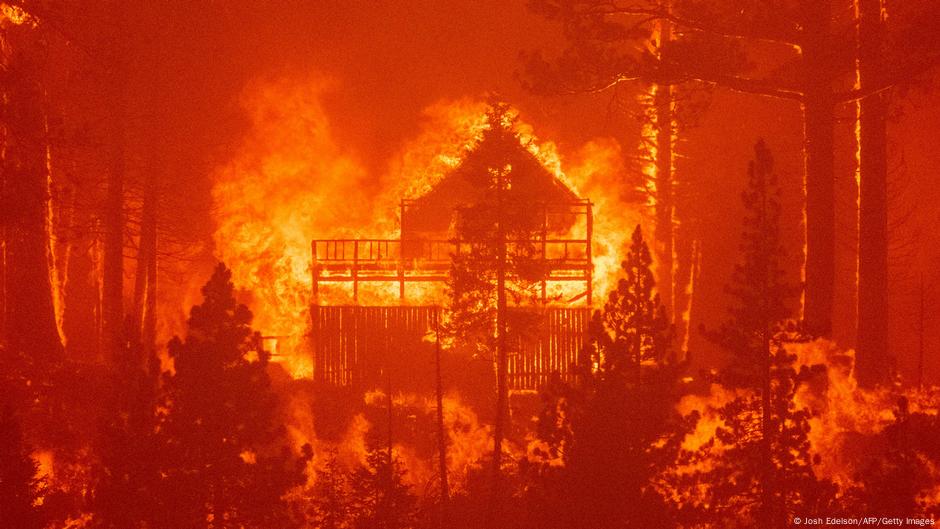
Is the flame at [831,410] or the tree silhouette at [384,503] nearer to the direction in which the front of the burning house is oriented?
the tree silhouette

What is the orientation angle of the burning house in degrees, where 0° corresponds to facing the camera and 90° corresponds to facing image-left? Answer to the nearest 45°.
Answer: approximately 0°

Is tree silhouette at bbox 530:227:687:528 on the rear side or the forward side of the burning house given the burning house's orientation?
on the forward side

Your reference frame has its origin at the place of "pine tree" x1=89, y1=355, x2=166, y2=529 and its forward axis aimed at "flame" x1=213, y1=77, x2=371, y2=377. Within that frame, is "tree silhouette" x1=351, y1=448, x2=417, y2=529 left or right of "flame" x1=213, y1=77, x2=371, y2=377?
right

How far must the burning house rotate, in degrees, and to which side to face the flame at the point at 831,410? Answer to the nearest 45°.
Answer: approximately 45° to its left

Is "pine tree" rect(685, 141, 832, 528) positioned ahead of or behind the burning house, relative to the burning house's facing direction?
ahead

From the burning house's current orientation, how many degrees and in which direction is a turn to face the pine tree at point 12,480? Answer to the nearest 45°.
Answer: approximately 45° to its right

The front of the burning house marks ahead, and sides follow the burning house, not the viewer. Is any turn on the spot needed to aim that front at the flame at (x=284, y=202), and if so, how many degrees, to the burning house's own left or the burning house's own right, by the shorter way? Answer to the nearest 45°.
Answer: approximately 135° to the burning house's own right
